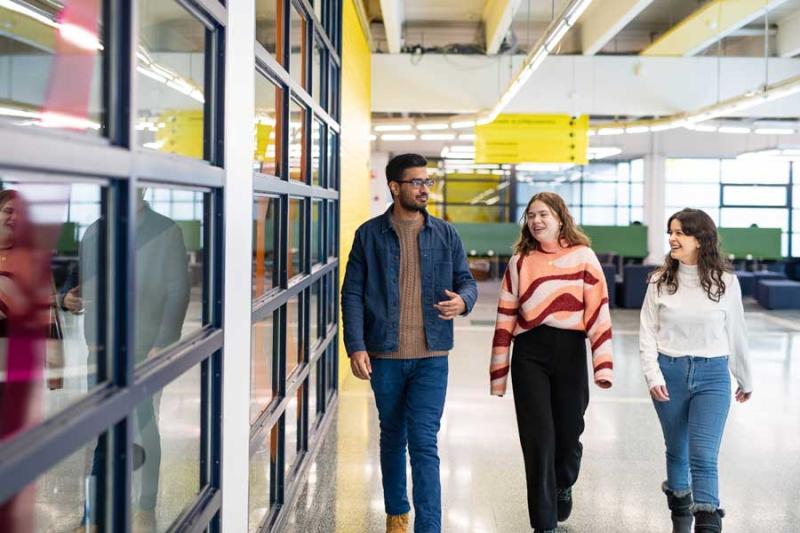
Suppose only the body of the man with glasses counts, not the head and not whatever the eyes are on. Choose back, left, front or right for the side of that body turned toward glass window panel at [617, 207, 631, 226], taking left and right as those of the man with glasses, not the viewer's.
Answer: back

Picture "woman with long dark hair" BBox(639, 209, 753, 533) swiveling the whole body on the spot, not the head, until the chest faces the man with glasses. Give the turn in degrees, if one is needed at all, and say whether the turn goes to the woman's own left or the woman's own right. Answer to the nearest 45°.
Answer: approximately 90° to the woman's own right

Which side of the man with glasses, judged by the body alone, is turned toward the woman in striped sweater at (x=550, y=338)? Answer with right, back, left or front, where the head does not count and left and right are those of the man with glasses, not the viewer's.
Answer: left

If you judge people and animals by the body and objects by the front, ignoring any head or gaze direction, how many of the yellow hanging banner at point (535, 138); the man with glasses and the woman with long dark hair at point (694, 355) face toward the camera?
3

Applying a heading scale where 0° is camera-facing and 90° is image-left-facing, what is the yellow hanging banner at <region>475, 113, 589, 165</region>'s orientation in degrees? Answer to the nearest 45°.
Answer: approximately 0°

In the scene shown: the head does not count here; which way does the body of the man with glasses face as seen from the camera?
toward the camera

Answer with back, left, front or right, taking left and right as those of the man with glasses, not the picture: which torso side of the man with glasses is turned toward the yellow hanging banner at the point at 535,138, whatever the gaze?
back

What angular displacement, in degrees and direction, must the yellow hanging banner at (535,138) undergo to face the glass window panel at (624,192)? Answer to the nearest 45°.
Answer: approximately 180°

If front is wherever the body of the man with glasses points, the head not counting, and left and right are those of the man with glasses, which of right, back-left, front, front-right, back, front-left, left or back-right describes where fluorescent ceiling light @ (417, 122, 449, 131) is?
back

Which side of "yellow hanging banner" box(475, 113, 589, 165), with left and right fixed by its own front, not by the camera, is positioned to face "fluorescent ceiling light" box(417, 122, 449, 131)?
right

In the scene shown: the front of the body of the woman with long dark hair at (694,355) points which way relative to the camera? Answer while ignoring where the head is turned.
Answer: toward the camera

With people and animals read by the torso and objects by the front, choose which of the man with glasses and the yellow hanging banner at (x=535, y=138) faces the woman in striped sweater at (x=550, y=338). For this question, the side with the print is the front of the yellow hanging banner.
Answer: the yellow hanging banner

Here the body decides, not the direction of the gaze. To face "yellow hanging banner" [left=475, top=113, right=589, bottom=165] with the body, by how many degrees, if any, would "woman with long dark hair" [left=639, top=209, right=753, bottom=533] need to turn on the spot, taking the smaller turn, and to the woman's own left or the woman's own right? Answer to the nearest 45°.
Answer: approximately 180°

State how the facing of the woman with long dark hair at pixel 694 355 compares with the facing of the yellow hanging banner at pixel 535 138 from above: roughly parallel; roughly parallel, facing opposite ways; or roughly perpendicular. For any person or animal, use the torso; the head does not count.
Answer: roughly parallel
